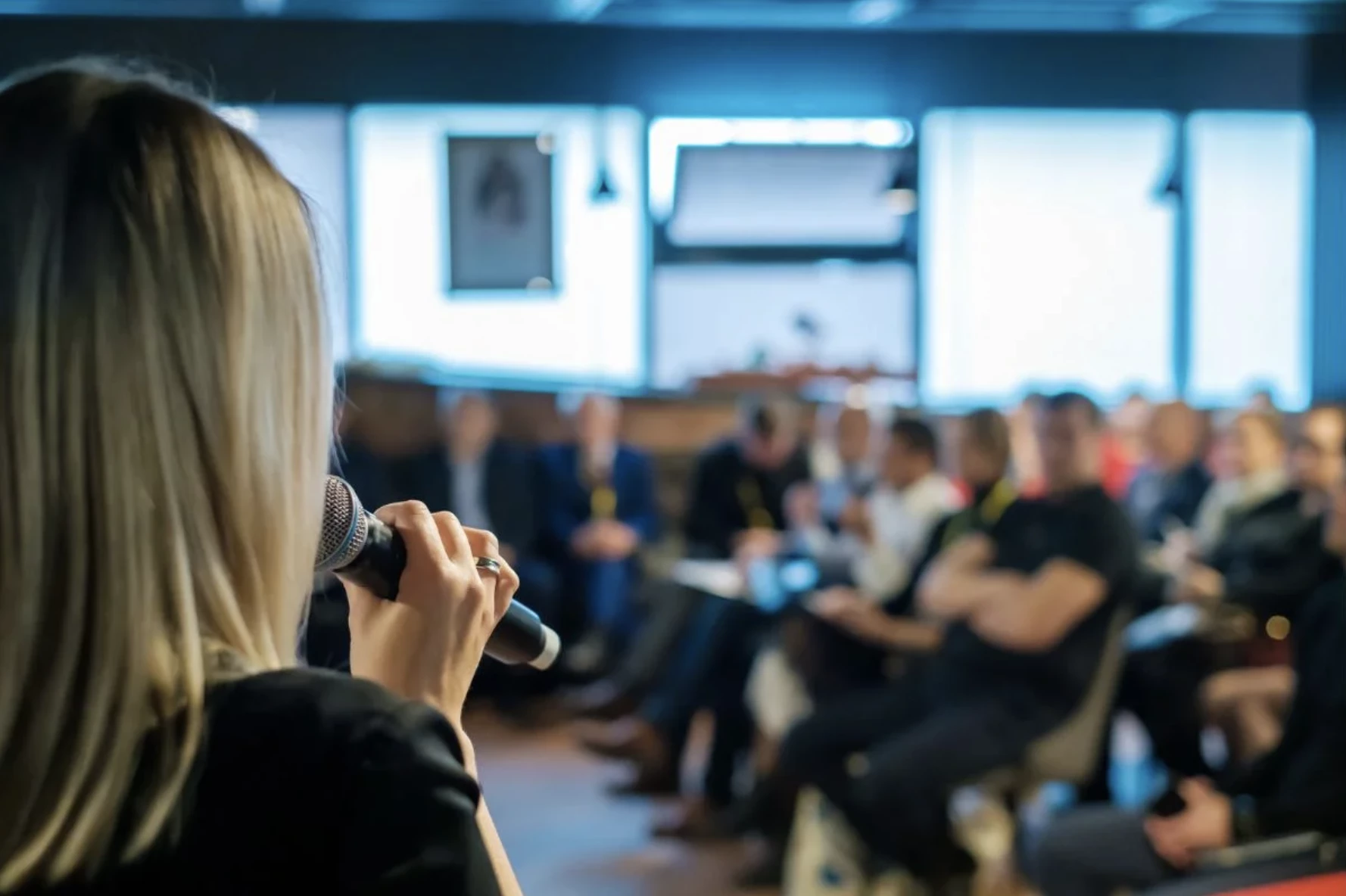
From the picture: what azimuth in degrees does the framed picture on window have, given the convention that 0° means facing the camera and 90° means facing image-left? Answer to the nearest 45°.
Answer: approximately 0°

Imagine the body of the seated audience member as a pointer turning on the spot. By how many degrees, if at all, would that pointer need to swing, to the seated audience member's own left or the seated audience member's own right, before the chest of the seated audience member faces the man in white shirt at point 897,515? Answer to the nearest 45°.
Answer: approximately 45° to the seated audience member's own right

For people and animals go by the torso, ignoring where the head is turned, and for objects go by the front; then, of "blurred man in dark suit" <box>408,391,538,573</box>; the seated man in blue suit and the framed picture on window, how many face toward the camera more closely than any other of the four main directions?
3

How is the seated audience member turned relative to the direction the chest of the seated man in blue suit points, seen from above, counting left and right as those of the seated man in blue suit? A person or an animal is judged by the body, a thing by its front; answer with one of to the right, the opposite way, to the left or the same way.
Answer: to the right

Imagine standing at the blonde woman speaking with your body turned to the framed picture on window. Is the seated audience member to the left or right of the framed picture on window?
right

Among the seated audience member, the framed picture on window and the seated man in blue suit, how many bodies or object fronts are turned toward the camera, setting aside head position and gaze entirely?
2

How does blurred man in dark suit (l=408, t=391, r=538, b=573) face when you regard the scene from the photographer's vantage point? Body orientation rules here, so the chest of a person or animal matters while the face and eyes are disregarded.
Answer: facing the viewer

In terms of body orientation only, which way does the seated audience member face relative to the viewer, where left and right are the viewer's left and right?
facing to the left of the viewer

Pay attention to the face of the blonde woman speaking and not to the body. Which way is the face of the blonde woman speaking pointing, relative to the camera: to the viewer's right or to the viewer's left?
to the viewer's right

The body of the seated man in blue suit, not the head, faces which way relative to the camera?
toward the camera

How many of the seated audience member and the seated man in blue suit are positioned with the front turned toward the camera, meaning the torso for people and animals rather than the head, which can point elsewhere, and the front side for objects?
1
